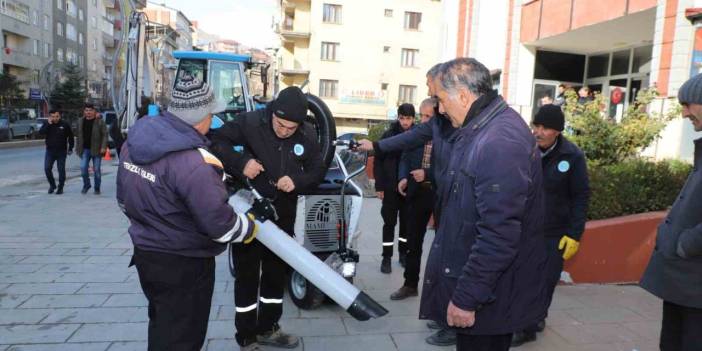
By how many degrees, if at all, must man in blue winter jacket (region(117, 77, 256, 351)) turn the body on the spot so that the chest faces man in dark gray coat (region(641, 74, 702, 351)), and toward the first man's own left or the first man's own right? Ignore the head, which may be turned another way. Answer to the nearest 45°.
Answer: approximately 45° to the first man's own right

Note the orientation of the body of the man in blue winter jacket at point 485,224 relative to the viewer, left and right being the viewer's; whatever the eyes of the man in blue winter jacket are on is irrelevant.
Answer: facing to the left of the viewer

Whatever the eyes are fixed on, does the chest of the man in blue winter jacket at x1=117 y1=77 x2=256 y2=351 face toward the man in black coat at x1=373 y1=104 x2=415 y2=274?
yes

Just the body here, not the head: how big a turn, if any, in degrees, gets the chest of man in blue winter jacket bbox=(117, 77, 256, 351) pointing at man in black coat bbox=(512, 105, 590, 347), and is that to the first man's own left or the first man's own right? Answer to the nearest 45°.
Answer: approximately 45° to the first man's own right

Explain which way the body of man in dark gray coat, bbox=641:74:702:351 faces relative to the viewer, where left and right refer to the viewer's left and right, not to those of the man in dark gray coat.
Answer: facing to the left of the viewer

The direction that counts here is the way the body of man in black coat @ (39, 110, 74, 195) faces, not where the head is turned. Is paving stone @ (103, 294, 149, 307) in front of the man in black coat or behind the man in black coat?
in front

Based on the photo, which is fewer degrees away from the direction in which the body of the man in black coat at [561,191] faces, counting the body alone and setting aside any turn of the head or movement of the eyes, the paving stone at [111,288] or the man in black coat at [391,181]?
the paving stone

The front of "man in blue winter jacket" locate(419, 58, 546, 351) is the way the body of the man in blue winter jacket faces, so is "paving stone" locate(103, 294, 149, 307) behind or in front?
in front

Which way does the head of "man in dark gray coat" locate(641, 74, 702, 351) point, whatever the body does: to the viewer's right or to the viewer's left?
to the viewer's left

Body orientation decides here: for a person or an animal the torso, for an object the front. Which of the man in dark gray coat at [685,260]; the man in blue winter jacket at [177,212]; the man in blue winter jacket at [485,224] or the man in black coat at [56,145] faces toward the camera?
the man in black coat at [56,145]
